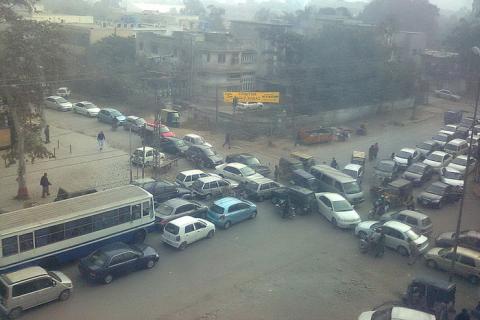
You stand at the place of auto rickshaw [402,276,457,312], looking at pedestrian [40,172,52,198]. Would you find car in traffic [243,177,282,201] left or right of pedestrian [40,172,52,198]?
right

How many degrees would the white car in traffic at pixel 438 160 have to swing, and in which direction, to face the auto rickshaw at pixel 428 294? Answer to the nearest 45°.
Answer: approximately 45° to its left

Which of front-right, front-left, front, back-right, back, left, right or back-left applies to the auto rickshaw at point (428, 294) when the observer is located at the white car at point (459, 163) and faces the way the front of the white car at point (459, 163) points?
front-left

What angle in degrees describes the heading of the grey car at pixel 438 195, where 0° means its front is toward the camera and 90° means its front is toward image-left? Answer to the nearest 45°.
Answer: approximately 45°

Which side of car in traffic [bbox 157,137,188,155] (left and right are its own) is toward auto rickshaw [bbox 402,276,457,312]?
front

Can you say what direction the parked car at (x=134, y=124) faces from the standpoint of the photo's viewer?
facing the viewer and to the right of the viewer
